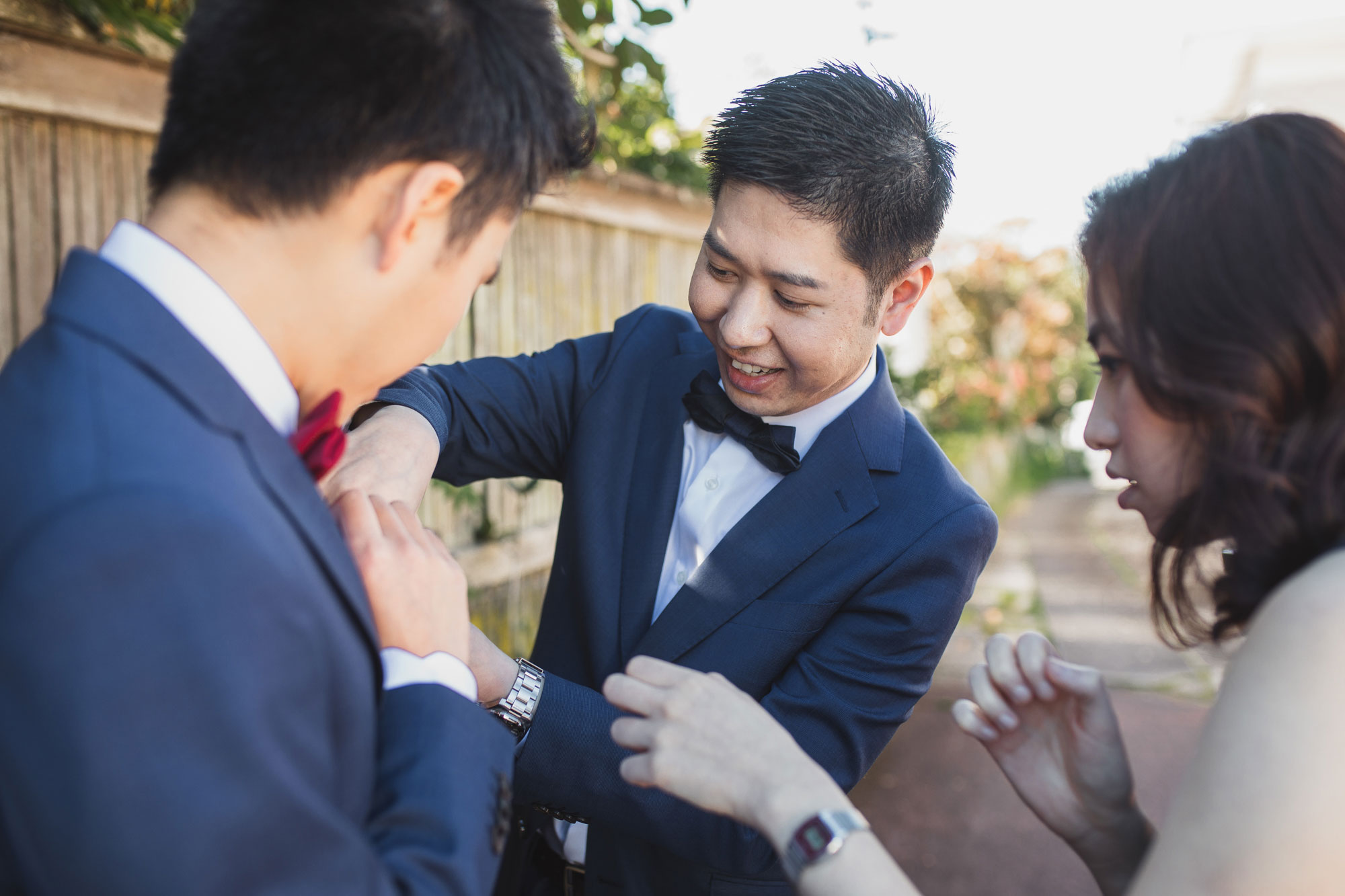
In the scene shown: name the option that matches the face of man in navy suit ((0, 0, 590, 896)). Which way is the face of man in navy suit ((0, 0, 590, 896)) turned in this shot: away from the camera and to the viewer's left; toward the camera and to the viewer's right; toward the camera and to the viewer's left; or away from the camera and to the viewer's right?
away from the camera and to the viewer's right

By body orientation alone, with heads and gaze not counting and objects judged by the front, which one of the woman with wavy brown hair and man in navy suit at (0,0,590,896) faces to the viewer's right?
the man in navy suit

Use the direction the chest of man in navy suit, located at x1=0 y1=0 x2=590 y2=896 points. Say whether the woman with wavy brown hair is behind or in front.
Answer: in front

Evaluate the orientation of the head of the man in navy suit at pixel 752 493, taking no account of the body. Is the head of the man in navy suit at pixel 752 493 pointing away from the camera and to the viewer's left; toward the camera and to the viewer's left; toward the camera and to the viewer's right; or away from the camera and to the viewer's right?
toward the camera and to the viewer's left

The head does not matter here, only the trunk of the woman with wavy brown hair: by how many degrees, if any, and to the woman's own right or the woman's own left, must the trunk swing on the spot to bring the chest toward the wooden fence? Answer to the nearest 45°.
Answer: approximately 45° to the woman's own right

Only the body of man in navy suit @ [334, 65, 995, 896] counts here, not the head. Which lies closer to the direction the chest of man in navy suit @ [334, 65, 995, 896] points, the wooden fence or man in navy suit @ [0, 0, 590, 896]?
the man in navy suit

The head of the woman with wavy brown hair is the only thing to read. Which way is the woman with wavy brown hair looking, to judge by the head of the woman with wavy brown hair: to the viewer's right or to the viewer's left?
to the viewer's left

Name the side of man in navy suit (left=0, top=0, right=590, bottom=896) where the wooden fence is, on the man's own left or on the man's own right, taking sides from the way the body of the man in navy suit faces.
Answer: on the man's own left

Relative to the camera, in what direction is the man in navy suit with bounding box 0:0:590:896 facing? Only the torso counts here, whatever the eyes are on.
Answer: to the viewer's right

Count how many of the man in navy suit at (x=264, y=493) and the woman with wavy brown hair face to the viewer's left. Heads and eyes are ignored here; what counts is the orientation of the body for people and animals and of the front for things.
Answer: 1

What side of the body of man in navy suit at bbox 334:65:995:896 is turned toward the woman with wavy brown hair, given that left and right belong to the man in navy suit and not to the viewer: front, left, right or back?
left

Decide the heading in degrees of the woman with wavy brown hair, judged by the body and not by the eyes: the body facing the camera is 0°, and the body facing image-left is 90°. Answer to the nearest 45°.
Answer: approximately 90°

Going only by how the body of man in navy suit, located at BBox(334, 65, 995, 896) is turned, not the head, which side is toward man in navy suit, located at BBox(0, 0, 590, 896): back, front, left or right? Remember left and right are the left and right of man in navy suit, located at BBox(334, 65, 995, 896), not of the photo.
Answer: front
